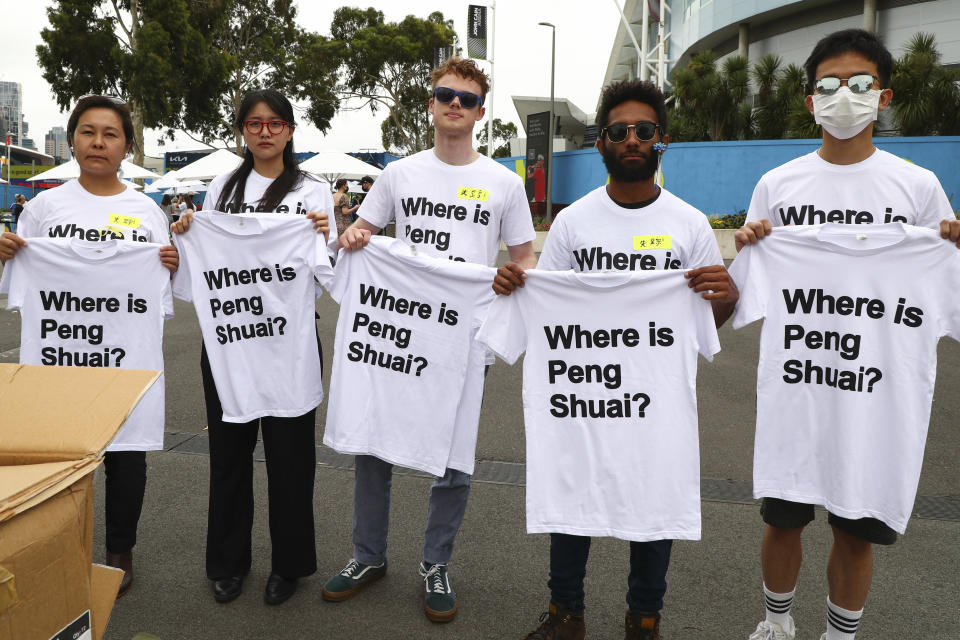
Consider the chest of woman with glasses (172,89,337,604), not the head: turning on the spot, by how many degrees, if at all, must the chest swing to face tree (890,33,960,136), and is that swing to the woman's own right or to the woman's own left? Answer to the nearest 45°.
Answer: approximately 135° to the woman's own left

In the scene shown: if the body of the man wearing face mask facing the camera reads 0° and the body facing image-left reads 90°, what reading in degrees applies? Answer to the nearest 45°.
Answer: approximately 0°

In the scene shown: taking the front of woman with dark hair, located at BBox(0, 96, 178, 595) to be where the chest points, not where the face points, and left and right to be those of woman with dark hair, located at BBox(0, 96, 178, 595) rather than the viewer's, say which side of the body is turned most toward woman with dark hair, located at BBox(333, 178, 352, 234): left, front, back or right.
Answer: back

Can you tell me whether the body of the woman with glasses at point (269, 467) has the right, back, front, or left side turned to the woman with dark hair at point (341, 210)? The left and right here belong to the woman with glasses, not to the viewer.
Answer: back
